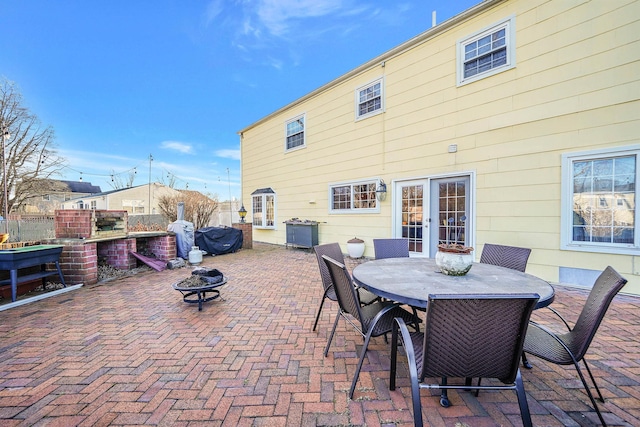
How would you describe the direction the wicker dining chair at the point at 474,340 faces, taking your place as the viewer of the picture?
facing away from the viewer and to the left of the viewer

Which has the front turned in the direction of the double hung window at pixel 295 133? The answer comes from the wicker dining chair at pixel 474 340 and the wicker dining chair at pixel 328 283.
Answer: the wicker dining chair at pixel 474 340

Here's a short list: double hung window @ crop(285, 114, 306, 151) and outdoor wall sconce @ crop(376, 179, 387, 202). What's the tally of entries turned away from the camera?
0

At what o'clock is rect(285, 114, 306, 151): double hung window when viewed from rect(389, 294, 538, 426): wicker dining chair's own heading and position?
The double hung window is roughly at 12 o'clock from the wicker dining chair.

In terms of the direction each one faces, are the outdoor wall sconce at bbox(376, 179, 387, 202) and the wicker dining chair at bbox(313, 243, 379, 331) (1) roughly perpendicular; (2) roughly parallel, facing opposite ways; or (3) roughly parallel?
roughly perpendicular

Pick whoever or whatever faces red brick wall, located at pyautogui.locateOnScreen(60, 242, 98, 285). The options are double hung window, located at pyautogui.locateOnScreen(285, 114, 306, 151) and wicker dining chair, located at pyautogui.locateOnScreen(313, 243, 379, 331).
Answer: the double hung window

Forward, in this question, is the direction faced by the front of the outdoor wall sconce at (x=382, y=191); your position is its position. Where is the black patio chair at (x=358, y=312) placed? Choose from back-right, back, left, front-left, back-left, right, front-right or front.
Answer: front-left

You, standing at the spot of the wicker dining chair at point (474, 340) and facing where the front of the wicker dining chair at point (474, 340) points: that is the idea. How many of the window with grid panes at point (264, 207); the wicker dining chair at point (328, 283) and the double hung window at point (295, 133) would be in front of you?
3

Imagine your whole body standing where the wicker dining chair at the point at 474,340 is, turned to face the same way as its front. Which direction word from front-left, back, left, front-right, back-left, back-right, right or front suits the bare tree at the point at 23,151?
front-left

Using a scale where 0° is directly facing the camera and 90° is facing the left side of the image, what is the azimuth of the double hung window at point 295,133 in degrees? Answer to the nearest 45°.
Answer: approximately 45°

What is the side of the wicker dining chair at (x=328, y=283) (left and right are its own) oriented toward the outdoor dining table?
front

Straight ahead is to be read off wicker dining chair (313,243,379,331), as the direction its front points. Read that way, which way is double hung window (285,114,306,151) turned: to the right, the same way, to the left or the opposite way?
to the right

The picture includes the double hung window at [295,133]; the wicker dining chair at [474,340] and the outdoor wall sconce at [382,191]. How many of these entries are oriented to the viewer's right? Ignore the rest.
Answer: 0

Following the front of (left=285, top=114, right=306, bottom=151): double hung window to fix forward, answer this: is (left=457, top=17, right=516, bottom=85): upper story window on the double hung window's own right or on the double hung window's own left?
on the double hung window's own left

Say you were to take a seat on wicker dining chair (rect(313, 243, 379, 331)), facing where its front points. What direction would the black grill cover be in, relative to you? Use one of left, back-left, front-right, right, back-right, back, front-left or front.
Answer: back

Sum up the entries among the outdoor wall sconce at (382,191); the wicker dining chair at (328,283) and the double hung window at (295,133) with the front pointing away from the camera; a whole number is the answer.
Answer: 0

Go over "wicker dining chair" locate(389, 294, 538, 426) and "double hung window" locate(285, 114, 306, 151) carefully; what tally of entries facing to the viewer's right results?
0
